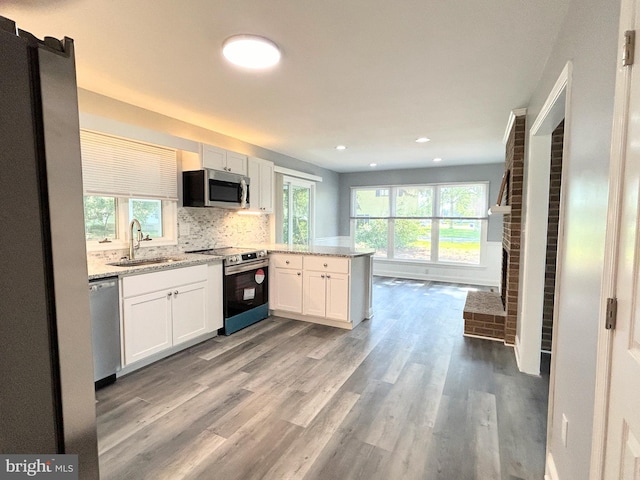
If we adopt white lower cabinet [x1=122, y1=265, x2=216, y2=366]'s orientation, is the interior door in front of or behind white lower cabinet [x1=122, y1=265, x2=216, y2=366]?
in front

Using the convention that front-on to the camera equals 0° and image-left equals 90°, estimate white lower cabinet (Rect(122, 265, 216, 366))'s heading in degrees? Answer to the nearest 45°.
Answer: approximately 315°

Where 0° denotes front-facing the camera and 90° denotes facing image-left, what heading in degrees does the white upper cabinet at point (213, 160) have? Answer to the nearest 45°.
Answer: approximately 315°

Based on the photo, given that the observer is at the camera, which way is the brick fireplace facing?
facing to the left of the viewer

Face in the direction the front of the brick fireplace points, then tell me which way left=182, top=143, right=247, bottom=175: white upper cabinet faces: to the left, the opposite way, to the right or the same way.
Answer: the opposite way

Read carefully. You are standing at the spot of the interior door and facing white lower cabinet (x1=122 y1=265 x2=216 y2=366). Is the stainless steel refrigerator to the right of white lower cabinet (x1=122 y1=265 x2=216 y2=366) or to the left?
left

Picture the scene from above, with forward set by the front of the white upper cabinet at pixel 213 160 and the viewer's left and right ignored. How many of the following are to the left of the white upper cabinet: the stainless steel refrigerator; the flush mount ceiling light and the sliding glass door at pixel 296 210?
1
